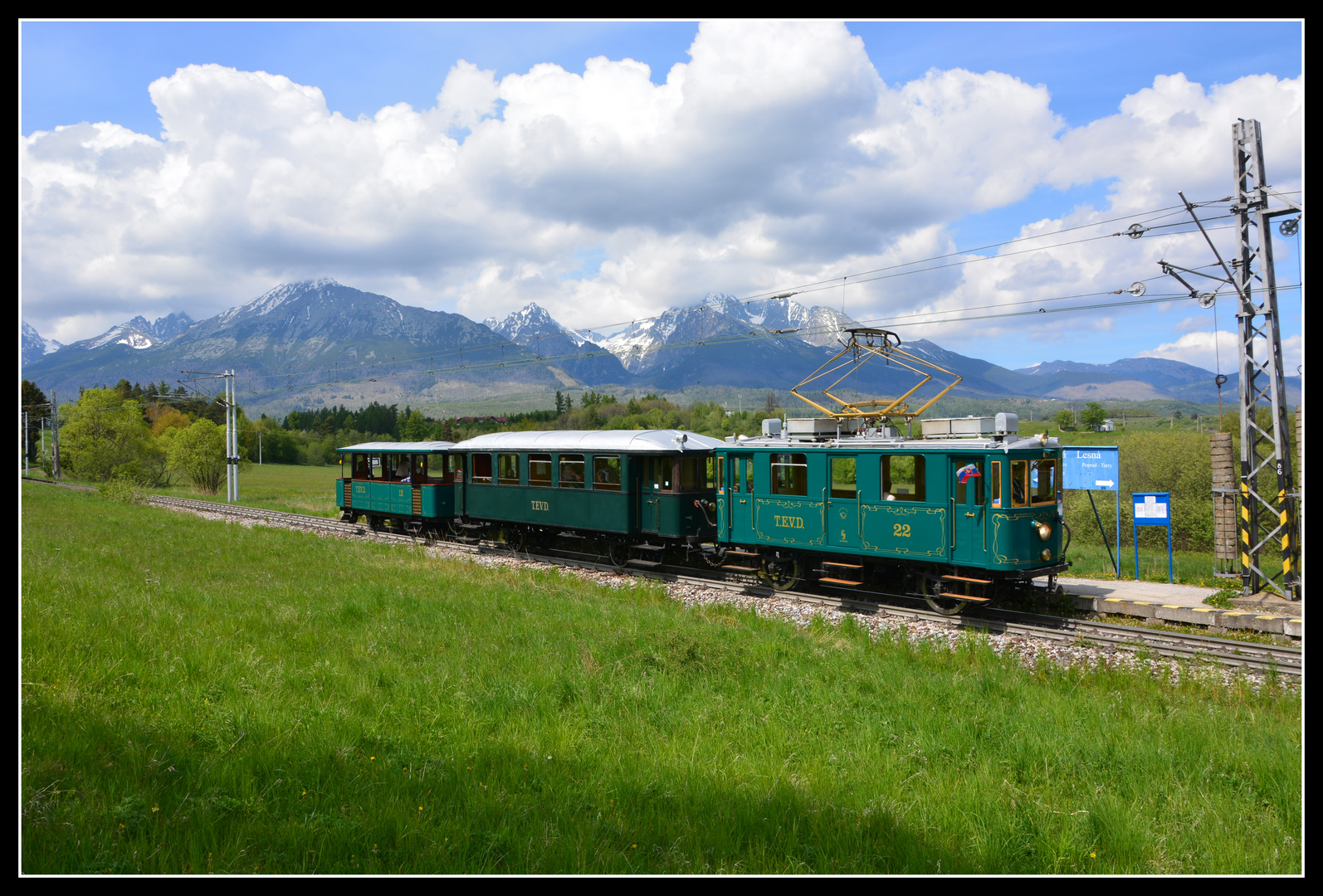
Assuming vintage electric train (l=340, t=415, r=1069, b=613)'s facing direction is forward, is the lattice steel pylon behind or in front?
in front

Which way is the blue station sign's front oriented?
toward the camera

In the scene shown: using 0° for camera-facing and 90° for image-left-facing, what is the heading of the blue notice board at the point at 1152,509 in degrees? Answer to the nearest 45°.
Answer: approximately 0°

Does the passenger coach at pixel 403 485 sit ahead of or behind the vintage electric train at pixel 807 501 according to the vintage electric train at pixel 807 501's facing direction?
behind

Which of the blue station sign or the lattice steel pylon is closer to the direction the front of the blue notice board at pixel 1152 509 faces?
the lattice steel pylon

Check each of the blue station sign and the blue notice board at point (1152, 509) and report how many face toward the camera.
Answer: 2

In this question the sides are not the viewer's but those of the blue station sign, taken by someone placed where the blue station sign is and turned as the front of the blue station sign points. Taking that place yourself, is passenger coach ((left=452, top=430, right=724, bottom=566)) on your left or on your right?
on your right

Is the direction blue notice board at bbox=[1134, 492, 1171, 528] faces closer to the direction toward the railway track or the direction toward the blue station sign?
the railway track

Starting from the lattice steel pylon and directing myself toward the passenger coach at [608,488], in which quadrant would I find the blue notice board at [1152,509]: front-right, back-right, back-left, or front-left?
front-right

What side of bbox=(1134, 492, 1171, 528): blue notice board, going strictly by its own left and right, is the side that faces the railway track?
front

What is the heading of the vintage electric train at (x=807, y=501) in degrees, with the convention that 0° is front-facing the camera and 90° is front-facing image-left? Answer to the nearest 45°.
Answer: approximately 315°
